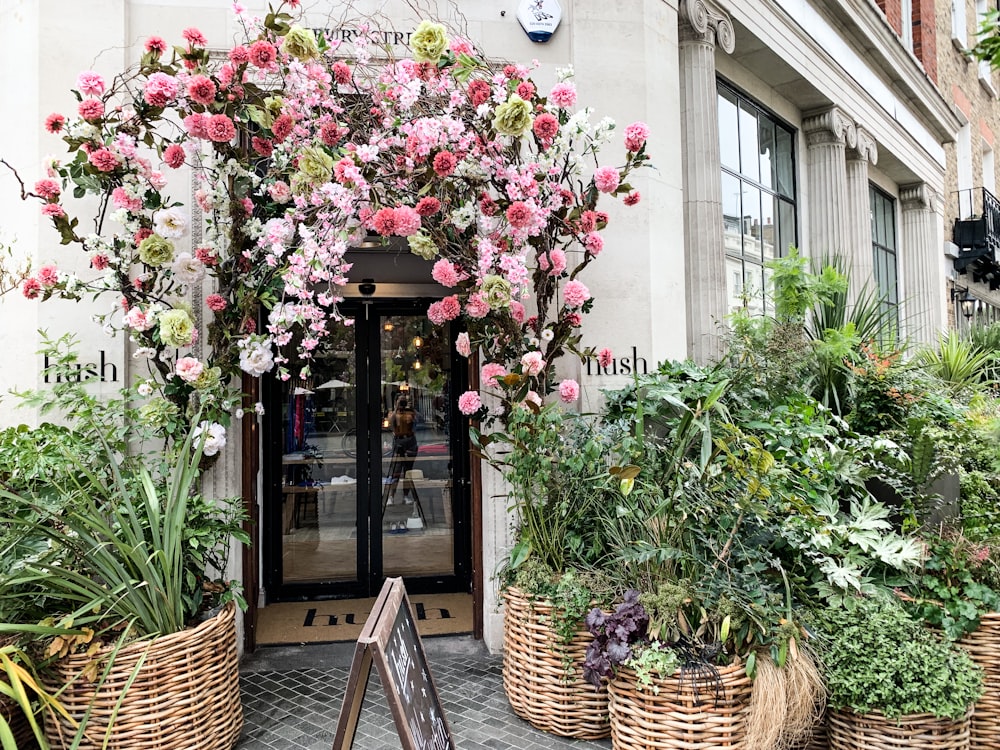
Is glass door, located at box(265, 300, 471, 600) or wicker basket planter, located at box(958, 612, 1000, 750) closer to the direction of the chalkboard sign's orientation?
the wicker basket planter

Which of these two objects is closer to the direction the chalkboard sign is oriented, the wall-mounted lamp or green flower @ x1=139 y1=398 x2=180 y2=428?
the wall-mounted lamp

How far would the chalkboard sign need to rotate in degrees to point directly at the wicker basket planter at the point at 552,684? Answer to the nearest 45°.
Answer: approximately 45° to its left

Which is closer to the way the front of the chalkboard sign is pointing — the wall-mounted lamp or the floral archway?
the wall-mounted lamp

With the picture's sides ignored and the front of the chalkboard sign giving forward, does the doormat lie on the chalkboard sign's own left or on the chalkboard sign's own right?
on the chalkboard sign's own left

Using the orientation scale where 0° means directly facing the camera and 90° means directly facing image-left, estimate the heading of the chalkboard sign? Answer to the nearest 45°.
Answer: approximately 270°

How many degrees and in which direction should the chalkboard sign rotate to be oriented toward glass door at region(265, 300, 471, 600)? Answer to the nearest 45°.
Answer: approximately 90° to its left

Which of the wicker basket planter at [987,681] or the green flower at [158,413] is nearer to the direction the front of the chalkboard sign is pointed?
the wicker basket planter
